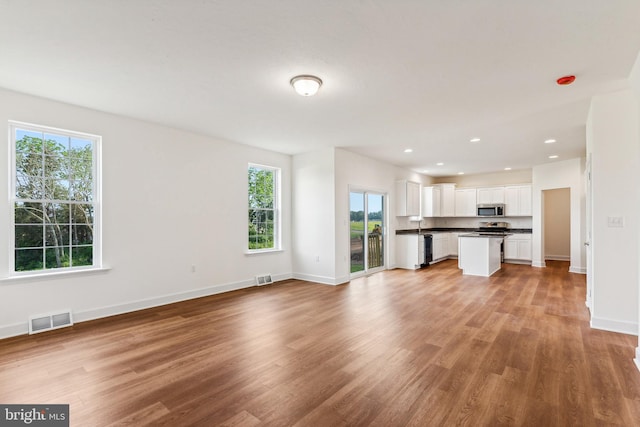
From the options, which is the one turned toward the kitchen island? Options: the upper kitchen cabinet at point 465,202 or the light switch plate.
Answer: the upper kitchen cabinet

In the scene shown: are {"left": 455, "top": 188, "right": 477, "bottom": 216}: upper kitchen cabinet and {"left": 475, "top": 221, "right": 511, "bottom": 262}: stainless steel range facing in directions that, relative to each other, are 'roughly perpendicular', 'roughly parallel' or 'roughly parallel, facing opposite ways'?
roughly parallel

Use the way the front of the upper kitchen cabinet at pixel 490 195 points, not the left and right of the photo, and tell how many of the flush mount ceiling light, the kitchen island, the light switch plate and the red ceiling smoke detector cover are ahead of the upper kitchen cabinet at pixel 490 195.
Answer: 4

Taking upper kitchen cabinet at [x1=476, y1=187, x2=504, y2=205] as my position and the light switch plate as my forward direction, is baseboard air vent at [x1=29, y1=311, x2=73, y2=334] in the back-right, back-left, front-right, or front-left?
front-right

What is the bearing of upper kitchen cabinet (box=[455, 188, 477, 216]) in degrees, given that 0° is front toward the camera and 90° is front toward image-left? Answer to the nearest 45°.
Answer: approximately 0°

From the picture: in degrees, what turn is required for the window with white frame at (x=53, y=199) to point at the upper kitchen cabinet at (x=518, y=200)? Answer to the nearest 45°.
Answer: approximately 45° to its left

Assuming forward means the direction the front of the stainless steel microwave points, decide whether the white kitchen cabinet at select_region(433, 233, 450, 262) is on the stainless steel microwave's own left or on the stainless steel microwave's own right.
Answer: on the stainless steel microwave's own right

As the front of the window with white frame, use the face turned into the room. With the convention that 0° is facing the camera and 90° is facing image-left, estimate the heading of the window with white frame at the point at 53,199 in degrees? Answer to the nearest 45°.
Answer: approximately 315°

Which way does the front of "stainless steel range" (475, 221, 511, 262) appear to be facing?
toward the camera

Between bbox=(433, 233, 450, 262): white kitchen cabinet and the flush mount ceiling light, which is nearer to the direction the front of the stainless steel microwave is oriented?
the flush mount ceiling light

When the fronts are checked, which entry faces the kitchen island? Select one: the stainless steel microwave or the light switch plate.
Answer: the stainless steel microwave

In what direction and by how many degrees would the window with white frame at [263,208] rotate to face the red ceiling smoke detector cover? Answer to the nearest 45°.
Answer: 0° — it already faces it

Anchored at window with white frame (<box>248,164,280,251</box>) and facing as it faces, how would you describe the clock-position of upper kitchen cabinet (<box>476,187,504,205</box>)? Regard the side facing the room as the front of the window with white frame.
The upper kitchen cabinet is roughly at 10 o'clock from the window with white frame.

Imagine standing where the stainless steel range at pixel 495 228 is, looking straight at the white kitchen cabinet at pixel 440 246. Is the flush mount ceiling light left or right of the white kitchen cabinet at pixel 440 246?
left

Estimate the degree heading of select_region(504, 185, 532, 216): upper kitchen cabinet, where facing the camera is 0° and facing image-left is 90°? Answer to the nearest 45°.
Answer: approximately 0°

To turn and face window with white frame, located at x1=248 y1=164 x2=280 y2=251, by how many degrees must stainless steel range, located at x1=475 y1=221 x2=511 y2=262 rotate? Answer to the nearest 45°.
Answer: approximately 45° to its right

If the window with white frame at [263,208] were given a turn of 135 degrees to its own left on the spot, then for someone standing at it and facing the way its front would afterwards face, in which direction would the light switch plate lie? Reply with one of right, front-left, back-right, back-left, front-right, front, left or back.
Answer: back-right

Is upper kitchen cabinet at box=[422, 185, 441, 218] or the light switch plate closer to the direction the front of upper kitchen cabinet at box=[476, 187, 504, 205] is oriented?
the light switch plate

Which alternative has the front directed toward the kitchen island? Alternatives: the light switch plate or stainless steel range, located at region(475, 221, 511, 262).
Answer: the stainless steel range
